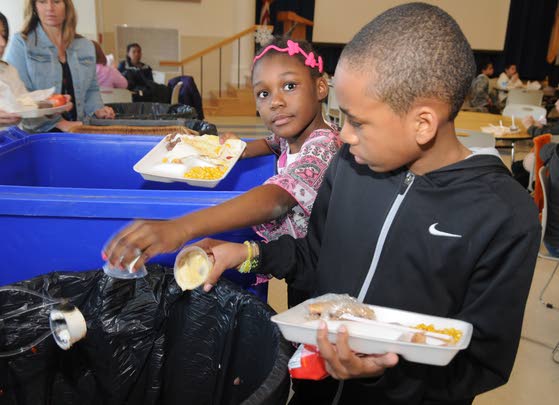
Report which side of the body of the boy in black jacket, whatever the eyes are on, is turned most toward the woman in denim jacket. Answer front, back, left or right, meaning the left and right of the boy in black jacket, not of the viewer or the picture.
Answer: right

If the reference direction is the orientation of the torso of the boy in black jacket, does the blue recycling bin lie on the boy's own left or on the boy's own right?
on the boy's own right

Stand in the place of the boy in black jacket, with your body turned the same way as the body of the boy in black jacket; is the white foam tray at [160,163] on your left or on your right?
on your right

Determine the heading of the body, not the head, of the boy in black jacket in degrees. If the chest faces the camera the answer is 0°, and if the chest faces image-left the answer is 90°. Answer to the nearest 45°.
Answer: approximately 45°
